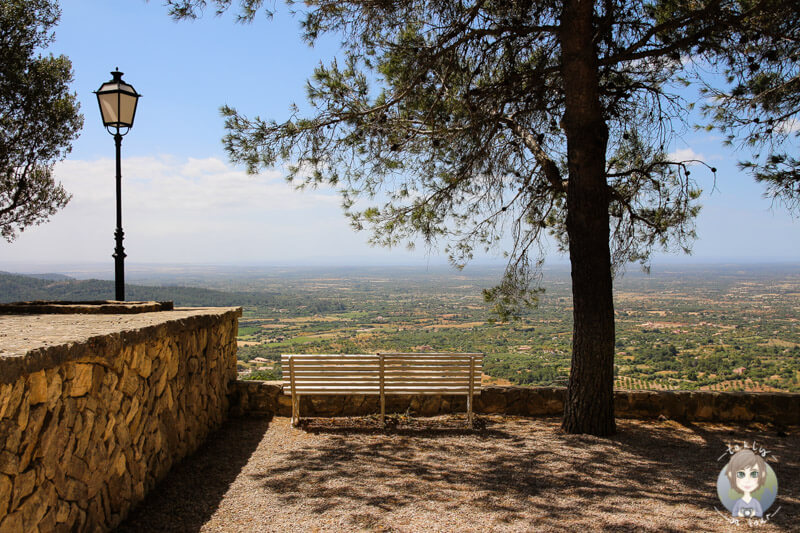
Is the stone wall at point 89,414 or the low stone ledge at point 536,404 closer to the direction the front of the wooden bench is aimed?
the low stone ledge

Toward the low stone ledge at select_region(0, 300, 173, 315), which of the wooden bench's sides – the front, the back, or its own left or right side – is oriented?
left

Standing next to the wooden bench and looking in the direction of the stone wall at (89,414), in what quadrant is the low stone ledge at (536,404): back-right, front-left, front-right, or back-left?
back-left

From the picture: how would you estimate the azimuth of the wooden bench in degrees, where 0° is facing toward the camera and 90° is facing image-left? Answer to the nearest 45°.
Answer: approximately 180°

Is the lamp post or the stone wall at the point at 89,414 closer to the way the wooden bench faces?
the lamp post

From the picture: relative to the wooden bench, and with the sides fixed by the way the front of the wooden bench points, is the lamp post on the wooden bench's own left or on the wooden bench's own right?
on the wooden bench's own left

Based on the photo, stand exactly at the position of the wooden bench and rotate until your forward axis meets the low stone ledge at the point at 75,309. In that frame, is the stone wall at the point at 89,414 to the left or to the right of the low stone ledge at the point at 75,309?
left

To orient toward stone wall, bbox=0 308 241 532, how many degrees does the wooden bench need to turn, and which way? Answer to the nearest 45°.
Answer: approximately 135° to its left
